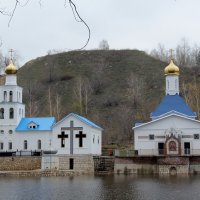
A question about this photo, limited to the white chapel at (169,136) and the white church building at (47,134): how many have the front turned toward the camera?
2

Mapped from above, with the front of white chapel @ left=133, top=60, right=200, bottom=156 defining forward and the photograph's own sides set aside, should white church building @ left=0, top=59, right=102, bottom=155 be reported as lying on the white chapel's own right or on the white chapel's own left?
on the white chapel's own right

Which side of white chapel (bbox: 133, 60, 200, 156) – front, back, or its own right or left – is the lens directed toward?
front

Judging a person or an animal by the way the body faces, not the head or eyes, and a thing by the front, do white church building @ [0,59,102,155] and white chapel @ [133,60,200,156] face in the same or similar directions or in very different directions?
same or similar directions

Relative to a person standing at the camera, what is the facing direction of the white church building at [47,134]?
facing the viewer

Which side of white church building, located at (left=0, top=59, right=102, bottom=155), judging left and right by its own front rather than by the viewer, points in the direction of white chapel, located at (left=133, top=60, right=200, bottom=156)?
left
